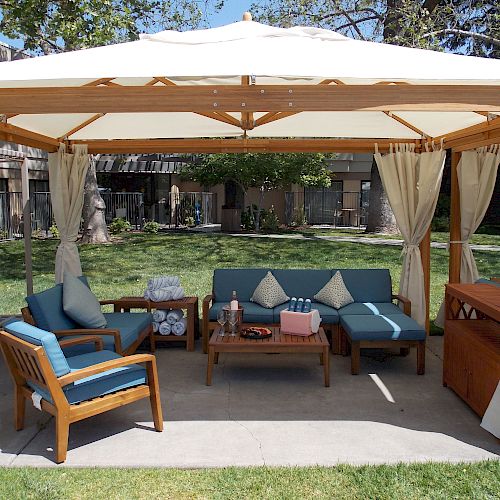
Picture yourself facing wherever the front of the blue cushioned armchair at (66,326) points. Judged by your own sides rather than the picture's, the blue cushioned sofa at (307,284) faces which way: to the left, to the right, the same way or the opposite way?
to the right

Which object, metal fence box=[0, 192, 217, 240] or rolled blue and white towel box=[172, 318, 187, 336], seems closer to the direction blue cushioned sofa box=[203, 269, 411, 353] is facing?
the rolled blue and white towel

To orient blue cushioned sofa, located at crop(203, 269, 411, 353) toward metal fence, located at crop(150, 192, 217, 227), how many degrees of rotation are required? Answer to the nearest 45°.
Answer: approximately 180°

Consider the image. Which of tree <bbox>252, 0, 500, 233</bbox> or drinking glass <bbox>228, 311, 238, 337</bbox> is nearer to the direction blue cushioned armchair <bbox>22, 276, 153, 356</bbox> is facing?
the drinking glass

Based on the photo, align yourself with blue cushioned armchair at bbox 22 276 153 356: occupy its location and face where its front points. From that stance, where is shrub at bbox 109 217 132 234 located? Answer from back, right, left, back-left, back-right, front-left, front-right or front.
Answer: back-left

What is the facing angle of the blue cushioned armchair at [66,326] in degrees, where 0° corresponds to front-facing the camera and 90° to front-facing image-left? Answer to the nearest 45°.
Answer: approximately 315°

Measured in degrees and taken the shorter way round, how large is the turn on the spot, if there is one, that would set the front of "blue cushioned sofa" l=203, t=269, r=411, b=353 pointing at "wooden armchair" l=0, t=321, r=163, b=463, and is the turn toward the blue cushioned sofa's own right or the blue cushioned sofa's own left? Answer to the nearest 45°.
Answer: approximately 45° to the blue cushioned sofa's own right
